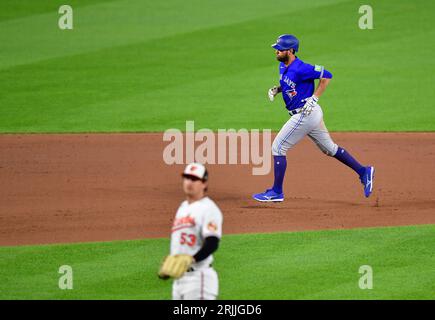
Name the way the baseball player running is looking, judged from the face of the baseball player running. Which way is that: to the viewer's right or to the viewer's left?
to the viewer's left

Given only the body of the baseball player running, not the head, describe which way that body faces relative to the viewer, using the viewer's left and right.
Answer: facing to the left of the viewer
